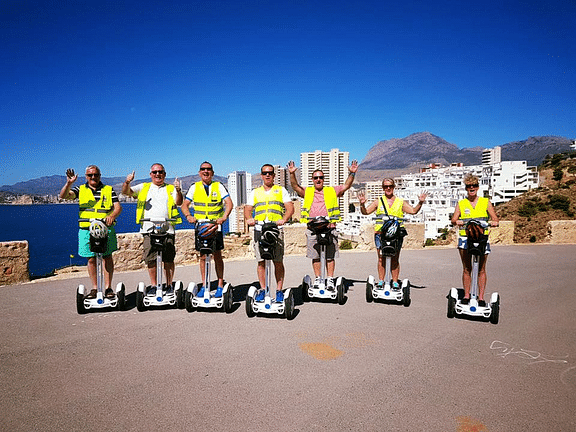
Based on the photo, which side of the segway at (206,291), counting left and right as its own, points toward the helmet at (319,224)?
left

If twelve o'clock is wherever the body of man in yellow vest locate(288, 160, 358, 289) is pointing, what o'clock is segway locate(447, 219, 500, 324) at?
The segway is roughly at 10 o'clock from the man in yellow vest.

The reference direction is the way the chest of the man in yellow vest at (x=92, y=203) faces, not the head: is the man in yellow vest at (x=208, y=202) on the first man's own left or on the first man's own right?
on the first man's own left

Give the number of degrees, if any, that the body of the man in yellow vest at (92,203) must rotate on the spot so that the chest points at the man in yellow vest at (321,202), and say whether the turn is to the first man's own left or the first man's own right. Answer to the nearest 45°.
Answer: approximately 90° to the first man's own left
